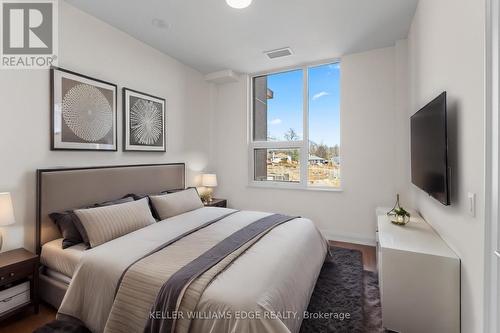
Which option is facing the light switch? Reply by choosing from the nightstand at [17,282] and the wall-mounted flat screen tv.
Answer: the nightstand

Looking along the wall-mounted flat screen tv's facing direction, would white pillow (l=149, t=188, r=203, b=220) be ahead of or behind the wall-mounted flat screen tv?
ahead

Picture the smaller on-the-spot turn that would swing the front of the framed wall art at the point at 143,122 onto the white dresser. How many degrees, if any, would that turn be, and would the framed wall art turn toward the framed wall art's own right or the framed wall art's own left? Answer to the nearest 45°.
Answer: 0° — it already faces it

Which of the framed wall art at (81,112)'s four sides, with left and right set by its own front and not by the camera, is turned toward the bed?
front

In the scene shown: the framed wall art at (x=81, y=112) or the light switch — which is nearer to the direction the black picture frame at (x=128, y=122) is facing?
the light switch

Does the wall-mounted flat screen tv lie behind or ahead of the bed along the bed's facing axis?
ahead

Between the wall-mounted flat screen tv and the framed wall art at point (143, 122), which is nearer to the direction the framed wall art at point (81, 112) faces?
the wall-mounted flat screen tv

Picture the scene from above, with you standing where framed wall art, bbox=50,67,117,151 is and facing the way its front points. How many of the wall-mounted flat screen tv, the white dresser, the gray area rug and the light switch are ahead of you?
4

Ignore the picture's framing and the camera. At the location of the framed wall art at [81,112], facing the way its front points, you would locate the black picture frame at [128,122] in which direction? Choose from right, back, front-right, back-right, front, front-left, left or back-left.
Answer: left

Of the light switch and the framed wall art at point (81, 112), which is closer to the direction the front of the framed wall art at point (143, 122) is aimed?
the light switch

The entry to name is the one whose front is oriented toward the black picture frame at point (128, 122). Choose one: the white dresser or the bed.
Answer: the white dresser

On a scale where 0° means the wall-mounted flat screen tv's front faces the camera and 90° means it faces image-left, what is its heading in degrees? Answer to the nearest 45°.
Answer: approximately 90°
